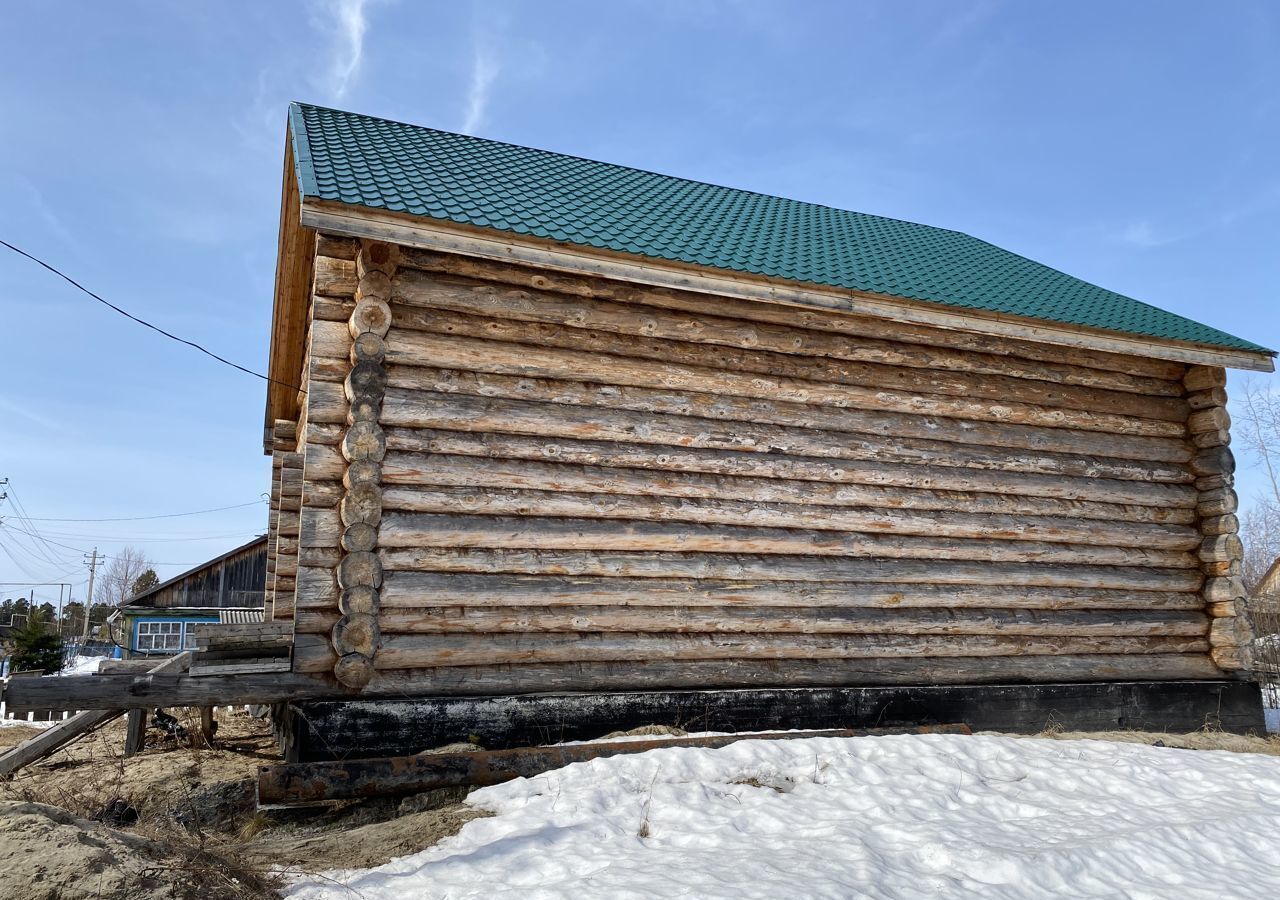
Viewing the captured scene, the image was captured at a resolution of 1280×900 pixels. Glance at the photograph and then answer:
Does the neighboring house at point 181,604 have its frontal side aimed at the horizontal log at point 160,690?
yes

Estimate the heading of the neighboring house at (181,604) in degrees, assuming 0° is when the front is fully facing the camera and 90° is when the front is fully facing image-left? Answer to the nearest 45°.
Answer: approximately 0°
